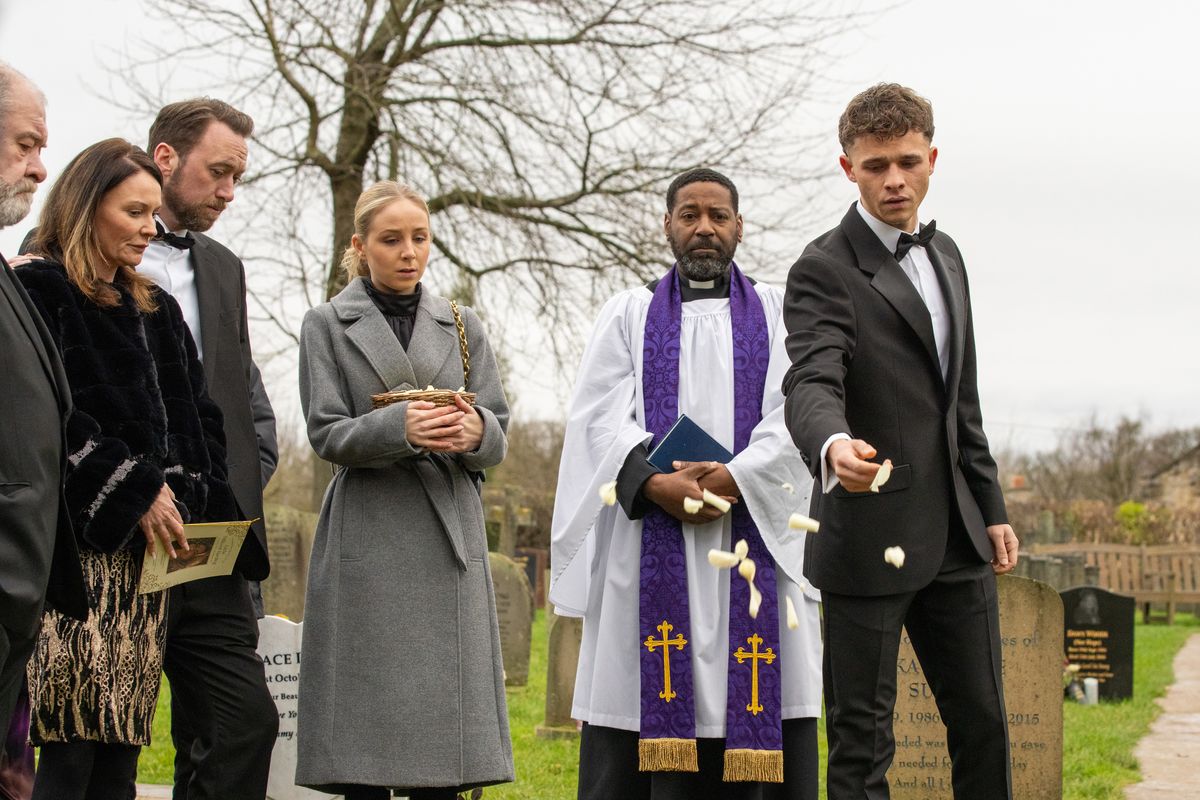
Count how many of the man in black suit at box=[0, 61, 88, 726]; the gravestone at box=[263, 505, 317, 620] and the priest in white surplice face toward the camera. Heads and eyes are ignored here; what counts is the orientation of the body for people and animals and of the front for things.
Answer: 2

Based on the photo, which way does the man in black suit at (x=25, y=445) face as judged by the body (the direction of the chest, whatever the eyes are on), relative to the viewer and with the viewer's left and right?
facing to the right of the viewer

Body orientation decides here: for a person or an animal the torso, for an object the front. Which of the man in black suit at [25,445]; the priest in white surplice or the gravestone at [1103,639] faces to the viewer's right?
the man in black suit

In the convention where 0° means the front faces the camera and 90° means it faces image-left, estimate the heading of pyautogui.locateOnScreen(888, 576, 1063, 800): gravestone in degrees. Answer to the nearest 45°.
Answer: approximately 0°

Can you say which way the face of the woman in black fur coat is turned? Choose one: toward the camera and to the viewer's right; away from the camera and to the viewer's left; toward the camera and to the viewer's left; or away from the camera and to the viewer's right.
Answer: toward the camera and to the viewer's right

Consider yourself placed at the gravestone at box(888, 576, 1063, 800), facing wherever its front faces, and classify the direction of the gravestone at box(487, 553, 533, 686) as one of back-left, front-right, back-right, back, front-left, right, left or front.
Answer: back-right

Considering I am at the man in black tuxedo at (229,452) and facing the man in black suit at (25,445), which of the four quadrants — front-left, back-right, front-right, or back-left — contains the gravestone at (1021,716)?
back-left

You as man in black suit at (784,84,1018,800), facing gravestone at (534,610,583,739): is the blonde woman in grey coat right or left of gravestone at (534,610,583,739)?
left

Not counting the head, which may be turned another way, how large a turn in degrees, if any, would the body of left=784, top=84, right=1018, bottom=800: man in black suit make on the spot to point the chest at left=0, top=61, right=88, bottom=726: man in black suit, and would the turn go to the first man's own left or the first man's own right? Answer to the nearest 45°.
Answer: approximately 90° to the first man's own right
